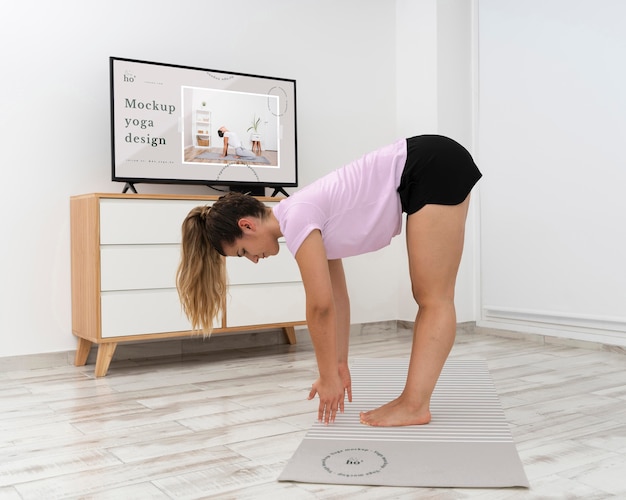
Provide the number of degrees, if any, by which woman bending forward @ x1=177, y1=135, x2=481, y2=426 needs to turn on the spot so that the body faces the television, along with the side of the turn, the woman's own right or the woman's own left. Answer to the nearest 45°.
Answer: approximately 45° to the woman's own right

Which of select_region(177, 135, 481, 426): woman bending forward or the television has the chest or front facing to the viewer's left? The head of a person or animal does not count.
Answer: the woman bending forward

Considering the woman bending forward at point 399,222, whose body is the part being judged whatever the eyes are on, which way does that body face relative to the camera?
to the viewer's left

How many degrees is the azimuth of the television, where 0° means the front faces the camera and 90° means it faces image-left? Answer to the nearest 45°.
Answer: approximately 315°
